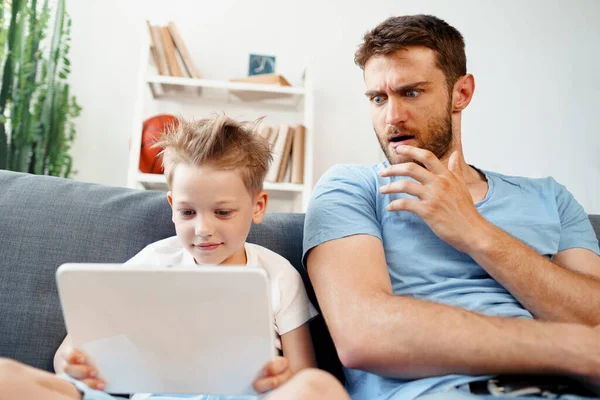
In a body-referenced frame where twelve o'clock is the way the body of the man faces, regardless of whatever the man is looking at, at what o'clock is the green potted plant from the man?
The green potted plant is roughly at 4 o'clock from the man.

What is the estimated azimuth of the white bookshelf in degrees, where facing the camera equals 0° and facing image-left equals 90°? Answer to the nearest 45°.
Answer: approximately 0°

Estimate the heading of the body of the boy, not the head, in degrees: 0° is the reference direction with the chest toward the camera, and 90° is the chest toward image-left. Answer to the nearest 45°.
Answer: approximately 45°

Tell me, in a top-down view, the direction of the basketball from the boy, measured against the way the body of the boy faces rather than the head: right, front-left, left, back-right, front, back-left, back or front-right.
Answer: back-right

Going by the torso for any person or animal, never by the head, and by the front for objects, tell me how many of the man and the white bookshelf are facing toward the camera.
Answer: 2

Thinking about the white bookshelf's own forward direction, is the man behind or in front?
in front
